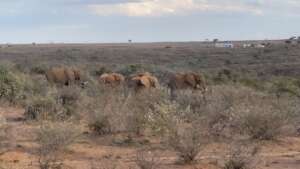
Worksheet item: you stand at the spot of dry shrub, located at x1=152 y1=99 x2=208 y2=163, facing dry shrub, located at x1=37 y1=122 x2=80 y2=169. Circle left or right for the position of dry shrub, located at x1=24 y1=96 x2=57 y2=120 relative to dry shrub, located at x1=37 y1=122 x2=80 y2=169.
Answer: right

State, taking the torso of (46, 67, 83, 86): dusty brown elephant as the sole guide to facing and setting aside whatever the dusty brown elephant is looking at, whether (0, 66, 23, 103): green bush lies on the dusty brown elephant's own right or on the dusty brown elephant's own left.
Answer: on the dusty brown elephant's own right

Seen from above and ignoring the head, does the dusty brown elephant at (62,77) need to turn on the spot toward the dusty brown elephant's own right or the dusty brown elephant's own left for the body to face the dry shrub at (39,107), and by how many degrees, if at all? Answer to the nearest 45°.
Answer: approximately 90° to the dusty brown elephant's own right

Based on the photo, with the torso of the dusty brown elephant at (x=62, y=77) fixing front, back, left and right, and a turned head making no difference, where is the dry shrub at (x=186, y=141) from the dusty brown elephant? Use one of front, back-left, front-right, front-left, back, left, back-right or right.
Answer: right

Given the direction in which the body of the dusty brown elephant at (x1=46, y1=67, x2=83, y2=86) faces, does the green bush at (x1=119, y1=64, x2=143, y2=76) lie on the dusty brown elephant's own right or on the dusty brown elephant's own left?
on the dusty brown elephant's own left

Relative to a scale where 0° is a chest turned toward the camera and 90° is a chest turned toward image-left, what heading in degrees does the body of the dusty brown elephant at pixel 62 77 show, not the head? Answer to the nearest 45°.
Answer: approximately 270°

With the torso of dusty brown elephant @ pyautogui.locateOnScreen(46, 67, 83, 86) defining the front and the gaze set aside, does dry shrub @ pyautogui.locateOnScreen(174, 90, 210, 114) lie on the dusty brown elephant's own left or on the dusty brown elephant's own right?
on the dusty brown elephant's own right

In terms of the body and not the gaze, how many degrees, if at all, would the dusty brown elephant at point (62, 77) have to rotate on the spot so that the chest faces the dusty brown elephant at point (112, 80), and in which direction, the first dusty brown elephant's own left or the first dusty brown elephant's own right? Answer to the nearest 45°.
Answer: approximately 45° to the first dusty brown elephant's own right

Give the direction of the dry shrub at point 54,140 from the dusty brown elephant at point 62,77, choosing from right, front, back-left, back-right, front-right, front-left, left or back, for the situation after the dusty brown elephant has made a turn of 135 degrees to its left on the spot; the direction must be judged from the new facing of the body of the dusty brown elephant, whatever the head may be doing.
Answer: back-left

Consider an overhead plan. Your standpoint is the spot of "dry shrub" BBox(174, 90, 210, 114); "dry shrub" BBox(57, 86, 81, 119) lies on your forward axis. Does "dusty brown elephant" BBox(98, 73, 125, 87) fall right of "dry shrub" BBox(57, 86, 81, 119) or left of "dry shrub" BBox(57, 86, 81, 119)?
right

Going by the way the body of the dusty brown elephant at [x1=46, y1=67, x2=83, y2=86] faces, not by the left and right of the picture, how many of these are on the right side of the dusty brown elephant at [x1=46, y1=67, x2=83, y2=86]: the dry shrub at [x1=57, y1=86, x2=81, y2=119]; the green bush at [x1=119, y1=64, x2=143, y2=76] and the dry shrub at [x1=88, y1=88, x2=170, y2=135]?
2

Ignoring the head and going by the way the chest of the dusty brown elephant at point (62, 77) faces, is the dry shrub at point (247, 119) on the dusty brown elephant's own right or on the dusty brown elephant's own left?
on the dusty brown elephant's own right

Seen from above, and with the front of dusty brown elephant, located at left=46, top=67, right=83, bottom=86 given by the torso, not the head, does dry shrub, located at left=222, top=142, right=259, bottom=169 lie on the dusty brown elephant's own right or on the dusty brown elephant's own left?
on the dusty brown elephant's own right

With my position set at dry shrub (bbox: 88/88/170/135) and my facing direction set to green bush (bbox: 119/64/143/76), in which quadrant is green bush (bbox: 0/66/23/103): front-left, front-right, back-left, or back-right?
front-left

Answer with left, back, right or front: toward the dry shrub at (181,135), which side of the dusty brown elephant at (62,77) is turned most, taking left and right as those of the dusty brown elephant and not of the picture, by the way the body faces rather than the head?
right
